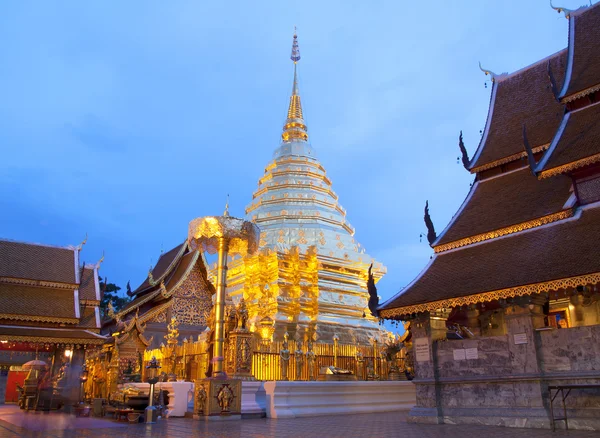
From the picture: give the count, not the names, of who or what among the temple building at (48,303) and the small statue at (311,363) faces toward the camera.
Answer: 1

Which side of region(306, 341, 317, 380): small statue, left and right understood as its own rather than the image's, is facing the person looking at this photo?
front

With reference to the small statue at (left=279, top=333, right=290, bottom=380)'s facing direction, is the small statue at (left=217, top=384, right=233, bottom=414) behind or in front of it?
in front

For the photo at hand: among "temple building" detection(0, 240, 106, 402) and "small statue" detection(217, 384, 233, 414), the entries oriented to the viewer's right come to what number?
1

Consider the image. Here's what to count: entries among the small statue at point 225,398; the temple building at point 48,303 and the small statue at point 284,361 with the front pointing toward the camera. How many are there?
2

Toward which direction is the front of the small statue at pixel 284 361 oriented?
toward the camera

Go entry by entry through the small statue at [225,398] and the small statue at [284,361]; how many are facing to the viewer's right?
0

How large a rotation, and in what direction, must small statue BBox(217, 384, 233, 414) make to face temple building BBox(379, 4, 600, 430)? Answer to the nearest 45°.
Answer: approximately 90° to its left

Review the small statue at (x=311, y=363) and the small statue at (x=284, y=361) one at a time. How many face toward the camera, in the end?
2

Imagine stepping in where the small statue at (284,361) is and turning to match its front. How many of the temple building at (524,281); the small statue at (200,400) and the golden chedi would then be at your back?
1

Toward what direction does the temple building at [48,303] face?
to the viewer's right

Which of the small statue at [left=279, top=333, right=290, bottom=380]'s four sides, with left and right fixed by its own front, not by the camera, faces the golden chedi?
back

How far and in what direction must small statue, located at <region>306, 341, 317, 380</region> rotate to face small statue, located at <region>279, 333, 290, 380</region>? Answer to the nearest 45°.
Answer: approximately 45° to its right

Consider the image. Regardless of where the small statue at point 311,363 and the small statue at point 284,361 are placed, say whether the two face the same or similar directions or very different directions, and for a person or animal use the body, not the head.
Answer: same or similar directions

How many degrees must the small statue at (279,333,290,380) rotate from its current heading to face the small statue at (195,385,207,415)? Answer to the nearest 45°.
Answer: approximately 45° to its right

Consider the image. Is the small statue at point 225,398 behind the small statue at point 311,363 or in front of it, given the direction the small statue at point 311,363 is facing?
in front

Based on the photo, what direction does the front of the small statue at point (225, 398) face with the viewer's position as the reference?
facing the viewer
